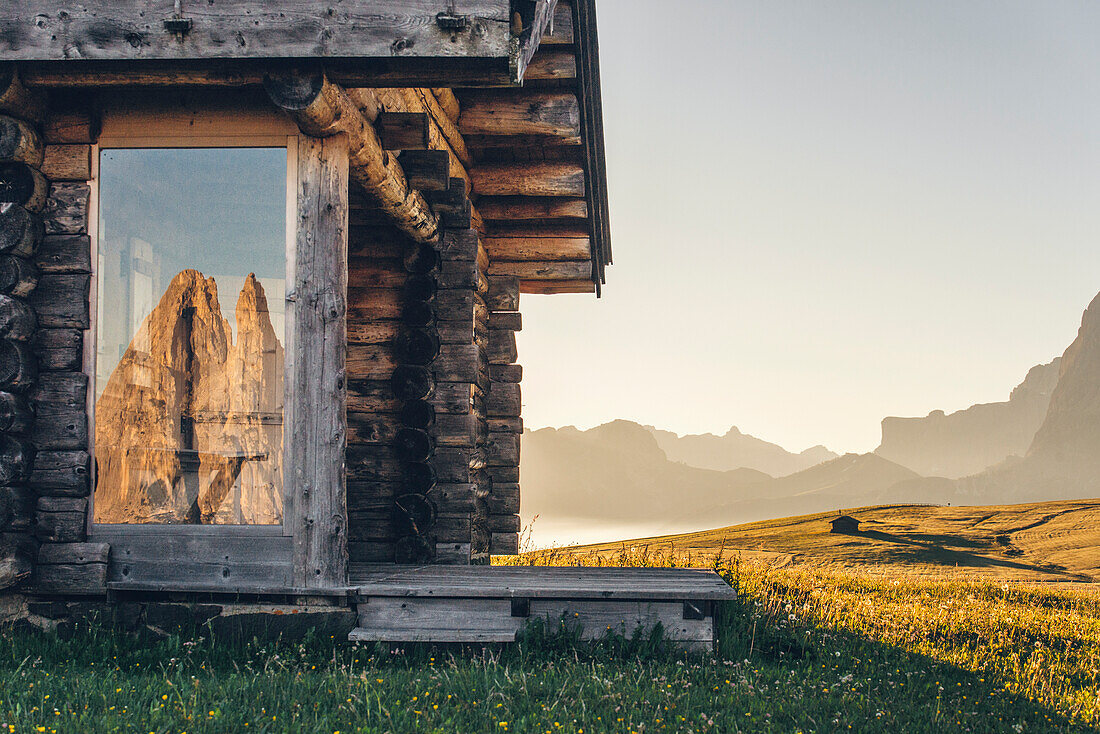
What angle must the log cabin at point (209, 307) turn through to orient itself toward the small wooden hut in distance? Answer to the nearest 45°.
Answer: approximately 135° to its left

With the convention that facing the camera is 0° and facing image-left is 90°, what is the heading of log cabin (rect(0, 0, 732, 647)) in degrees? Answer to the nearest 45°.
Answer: approximately 0°
